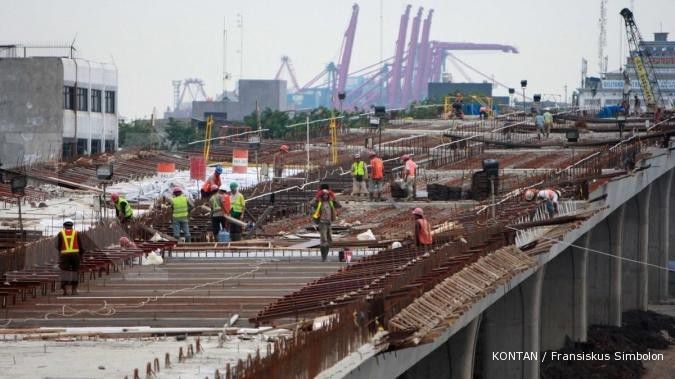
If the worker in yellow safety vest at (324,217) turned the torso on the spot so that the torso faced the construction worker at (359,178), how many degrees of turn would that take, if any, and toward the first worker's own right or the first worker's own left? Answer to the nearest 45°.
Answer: approximately 180°

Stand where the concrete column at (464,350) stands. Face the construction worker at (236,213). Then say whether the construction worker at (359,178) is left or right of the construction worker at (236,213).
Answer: right

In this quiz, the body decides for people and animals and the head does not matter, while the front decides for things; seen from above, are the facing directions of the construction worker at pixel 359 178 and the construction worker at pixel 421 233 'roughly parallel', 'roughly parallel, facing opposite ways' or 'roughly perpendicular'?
roughly perpendicular

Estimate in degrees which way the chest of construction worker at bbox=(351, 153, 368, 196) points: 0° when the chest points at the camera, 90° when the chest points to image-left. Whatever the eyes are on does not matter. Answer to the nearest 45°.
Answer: approximately 0°

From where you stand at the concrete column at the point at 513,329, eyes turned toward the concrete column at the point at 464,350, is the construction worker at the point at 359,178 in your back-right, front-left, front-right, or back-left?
back-right

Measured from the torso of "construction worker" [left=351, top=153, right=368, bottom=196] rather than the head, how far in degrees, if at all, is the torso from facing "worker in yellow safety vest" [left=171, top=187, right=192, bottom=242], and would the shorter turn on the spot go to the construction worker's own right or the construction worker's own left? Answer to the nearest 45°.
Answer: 0° — they already face them

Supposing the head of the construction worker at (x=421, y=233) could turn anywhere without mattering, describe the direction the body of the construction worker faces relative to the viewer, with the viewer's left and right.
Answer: facing to the left of the viewer
